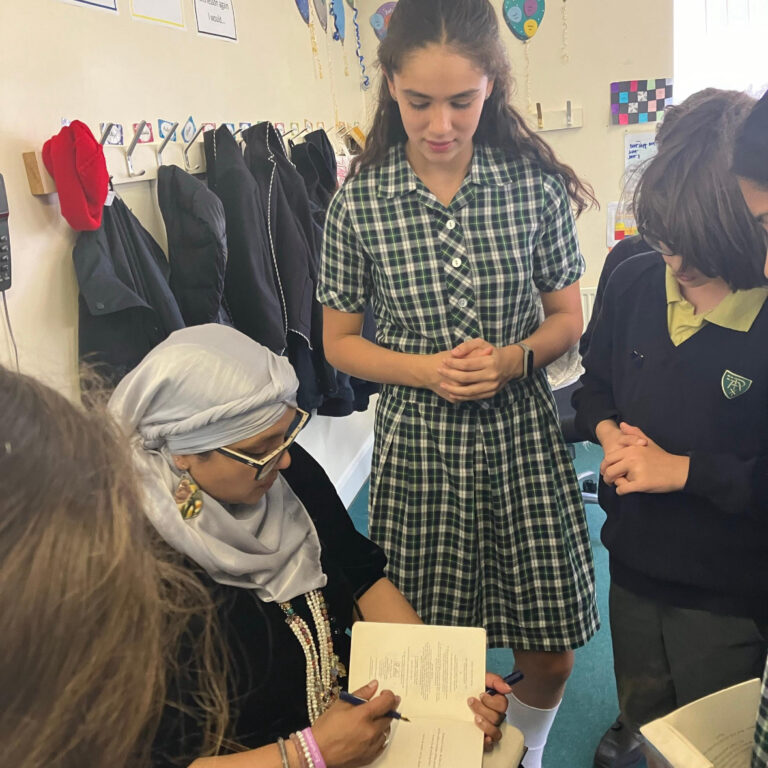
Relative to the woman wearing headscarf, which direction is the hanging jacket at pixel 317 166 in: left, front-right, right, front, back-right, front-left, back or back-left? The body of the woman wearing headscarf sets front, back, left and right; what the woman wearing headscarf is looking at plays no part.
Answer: back-left

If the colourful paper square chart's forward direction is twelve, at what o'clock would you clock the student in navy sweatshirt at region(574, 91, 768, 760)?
The student in navy sweatshirt is roughly at 12 o'clock from the colourful paper square chart.

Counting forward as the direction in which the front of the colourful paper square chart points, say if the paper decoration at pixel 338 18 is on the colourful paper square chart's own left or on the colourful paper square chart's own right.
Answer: on the colourful paper square chart's own right

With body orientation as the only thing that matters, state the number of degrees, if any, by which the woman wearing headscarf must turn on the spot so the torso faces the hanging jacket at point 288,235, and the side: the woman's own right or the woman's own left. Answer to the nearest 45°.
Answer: approximately 135° to the woman's own left

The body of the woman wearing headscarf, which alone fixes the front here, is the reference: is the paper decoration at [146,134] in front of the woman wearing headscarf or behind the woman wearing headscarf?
behind

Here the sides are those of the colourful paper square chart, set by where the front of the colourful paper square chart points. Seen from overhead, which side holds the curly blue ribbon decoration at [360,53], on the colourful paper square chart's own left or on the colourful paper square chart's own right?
on the colourful paper square chart's own right

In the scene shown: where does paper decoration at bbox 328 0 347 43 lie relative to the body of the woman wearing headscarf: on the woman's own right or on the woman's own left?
on the woman's own left

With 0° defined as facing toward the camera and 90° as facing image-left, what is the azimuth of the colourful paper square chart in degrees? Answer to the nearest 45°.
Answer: approximately 0°

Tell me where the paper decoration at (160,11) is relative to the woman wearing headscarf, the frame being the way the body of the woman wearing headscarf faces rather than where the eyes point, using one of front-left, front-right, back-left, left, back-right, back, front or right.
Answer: back-left

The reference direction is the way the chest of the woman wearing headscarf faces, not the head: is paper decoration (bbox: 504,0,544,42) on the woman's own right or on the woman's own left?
on the woman's own left

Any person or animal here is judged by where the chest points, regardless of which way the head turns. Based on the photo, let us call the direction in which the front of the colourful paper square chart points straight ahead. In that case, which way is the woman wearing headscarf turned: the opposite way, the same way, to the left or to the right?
to the left
